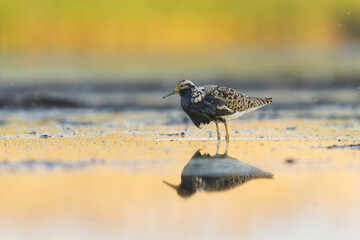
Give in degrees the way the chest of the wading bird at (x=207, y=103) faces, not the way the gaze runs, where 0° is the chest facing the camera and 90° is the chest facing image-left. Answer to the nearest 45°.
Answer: approximately 90°
